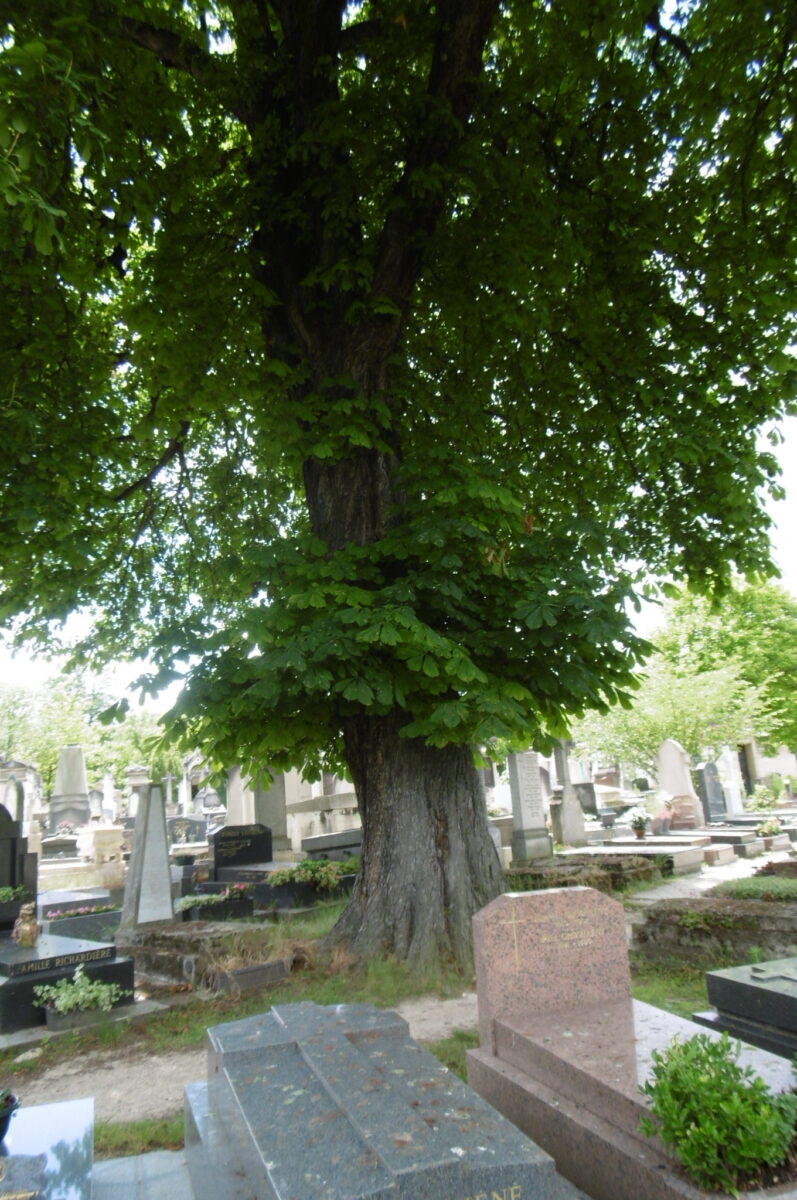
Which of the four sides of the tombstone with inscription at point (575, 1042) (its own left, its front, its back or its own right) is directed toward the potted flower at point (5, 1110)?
right

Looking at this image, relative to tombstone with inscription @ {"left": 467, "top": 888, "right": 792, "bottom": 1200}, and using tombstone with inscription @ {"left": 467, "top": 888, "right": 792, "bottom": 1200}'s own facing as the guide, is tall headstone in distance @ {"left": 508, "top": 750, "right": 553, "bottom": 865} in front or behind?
behind

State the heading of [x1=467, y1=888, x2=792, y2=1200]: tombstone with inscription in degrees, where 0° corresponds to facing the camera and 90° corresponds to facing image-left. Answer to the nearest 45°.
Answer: approximately 315°

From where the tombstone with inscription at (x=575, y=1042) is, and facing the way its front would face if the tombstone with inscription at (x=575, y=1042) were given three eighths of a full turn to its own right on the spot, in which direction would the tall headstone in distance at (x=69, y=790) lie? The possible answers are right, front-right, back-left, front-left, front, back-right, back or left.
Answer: front-right

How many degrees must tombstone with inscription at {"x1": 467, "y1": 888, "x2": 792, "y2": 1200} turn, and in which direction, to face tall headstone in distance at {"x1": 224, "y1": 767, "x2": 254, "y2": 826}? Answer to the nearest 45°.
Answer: approximately 180°

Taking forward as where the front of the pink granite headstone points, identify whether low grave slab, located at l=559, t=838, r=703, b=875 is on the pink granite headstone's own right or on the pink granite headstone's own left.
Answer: on the pink granite headstone's own left

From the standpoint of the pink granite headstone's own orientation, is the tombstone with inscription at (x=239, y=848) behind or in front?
behind

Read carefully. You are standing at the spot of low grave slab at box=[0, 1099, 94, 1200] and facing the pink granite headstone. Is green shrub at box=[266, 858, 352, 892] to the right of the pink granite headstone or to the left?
left

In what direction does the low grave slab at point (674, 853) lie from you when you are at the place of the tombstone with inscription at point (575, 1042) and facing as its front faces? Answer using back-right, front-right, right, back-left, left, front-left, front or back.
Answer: back-left

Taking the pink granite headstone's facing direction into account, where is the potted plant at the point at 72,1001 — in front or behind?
behind

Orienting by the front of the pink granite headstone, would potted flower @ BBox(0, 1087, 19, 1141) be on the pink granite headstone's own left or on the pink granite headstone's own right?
on the pink granite headstone's own right

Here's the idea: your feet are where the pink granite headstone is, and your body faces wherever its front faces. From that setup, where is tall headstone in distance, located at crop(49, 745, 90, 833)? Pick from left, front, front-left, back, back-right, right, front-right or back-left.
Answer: back

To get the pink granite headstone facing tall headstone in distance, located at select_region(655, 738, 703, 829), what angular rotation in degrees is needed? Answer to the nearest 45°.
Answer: approximately 135° to its left

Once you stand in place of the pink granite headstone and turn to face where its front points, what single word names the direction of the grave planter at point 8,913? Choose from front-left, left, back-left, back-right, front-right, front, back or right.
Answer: back

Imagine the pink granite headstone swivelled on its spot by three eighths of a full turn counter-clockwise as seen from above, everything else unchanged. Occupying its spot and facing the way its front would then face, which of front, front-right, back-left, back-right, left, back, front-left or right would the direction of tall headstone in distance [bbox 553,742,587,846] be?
front
